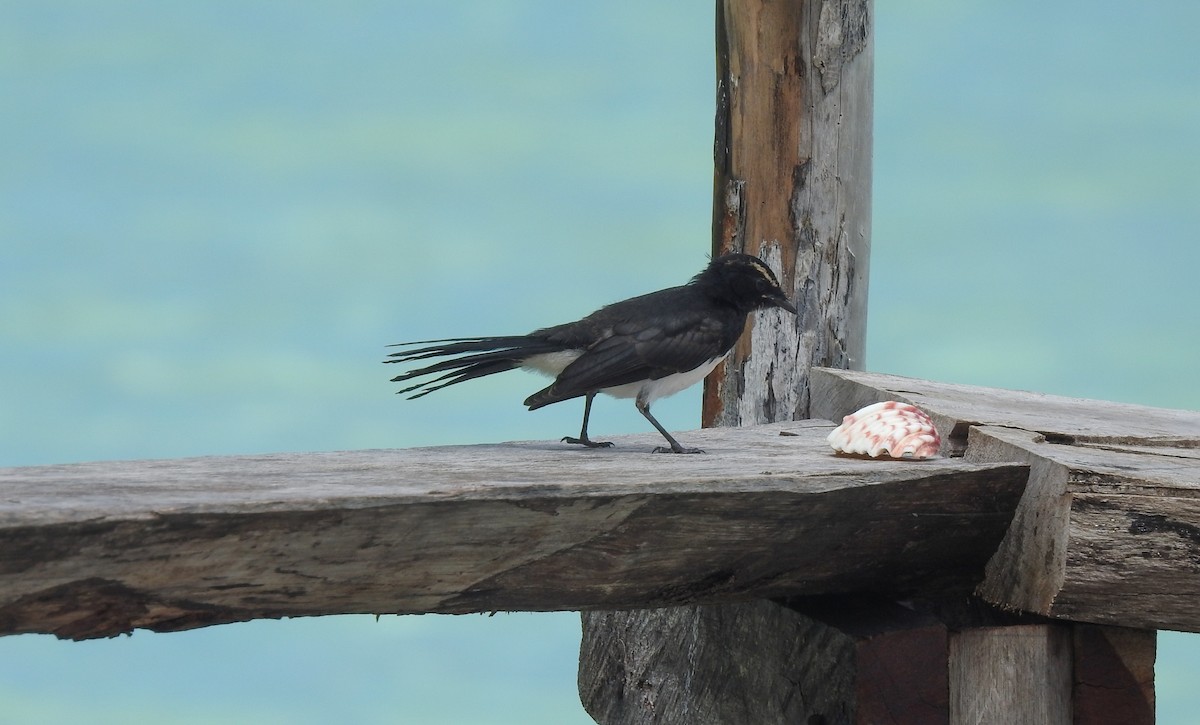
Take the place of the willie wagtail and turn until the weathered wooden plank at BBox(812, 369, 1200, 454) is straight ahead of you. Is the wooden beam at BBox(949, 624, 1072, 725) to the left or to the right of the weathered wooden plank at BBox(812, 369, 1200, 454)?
right

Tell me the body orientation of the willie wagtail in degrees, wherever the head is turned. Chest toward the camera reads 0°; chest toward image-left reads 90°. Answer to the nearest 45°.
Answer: approximately 270°

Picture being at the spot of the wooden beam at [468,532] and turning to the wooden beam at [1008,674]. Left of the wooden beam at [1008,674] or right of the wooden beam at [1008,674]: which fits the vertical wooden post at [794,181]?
left

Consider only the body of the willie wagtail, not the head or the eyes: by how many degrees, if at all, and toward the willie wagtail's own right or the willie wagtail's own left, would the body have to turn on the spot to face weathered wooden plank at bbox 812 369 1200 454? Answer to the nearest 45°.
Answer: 0° — it already faces it

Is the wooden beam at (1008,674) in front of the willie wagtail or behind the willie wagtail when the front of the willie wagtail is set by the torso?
in front

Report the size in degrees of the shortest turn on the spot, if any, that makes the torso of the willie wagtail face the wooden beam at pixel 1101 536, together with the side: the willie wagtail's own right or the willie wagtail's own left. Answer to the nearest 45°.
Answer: approximately 45° to the willie wagtail's own right

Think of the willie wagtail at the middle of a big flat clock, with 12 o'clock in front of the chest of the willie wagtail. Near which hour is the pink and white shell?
The pink and white shell is roughly at 1 o'clock from the willie wagtail.
